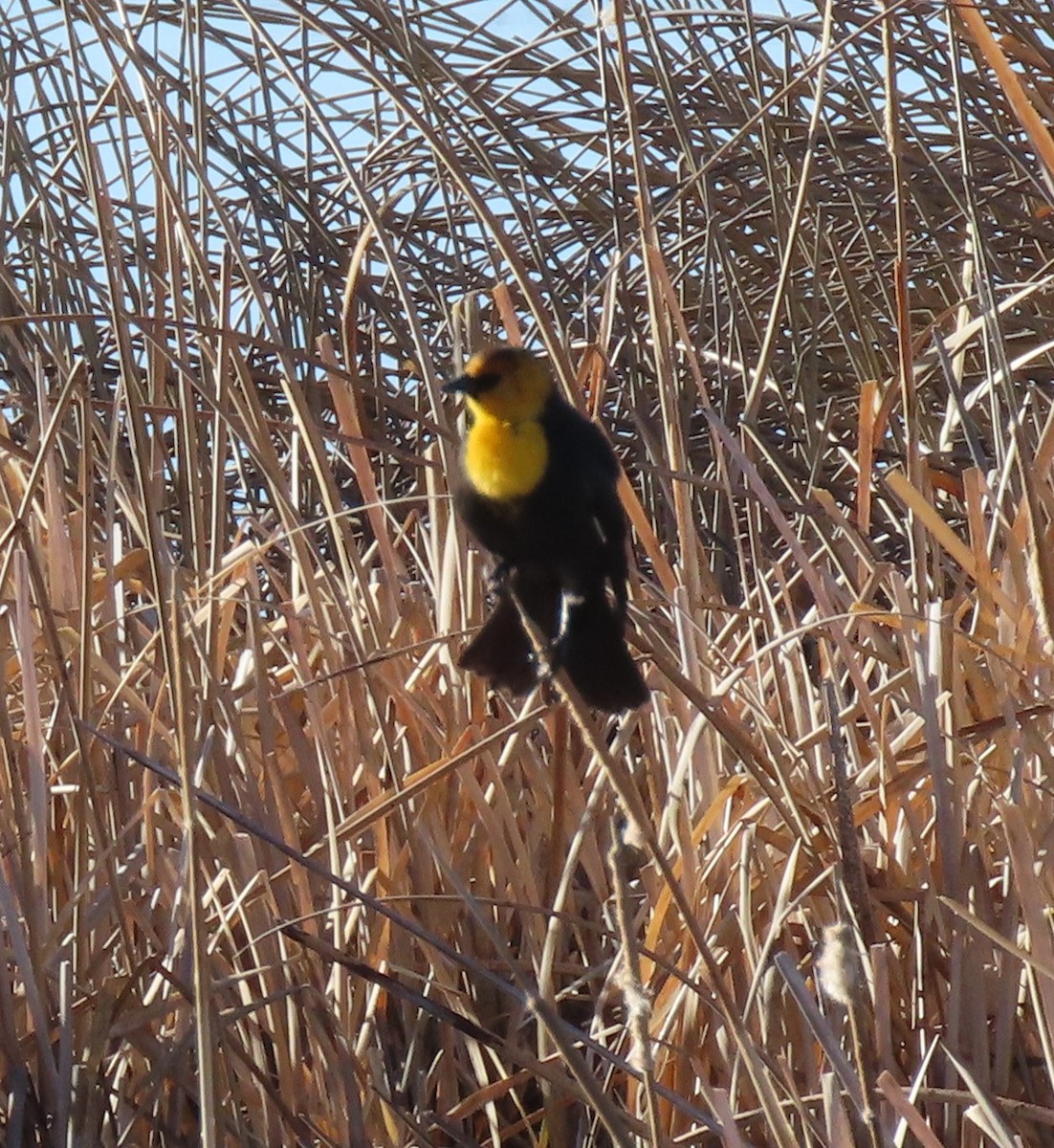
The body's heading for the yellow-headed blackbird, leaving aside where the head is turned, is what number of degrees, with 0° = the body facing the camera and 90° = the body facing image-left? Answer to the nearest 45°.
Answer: approximately 45°
